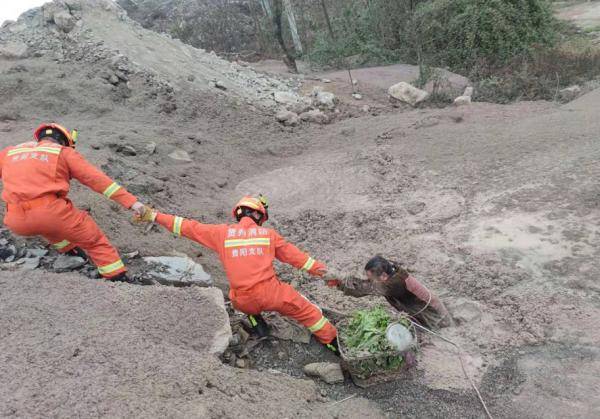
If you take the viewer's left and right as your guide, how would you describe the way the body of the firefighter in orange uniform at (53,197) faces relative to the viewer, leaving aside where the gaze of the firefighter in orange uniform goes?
facing away from the viewer and to the right of the viewer

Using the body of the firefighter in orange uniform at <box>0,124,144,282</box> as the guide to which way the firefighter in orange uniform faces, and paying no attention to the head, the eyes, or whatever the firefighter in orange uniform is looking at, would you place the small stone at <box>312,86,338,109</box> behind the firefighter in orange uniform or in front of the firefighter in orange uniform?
in front

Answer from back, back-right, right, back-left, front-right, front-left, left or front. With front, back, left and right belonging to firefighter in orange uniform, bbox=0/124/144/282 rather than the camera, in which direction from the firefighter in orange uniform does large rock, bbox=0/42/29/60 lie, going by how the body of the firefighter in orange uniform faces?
front-left

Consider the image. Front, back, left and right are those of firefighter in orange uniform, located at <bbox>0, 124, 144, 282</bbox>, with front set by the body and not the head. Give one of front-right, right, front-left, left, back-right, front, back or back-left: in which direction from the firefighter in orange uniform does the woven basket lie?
right

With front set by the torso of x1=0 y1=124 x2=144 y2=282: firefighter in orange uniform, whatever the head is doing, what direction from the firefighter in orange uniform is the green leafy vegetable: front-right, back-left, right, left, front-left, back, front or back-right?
right

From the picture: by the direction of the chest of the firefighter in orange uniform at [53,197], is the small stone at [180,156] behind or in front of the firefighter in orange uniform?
in front

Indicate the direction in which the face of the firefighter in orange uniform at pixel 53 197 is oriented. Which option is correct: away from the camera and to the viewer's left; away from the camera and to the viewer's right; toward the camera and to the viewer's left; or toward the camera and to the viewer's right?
away from the camera and to the viewer's right

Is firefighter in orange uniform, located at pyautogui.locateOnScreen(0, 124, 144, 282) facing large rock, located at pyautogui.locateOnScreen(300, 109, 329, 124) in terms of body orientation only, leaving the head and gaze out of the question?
yes

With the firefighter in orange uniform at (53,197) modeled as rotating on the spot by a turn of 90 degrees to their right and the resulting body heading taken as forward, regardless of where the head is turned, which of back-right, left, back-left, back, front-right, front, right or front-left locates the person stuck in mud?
front

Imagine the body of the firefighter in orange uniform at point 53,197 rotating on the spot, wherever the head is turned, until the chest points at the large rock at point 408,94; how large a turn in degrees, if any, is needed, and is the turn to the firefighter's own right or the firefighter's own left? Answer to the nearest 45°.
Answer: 0° — they already face it

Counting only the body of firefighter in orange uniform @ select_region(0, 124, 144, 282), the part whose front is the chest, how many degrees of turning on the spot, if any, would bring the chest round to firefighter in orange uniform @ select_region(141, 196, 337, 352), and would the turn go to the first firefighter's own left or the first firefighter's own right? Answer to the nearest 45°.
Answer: approximately 90° to the first firefighter's own right

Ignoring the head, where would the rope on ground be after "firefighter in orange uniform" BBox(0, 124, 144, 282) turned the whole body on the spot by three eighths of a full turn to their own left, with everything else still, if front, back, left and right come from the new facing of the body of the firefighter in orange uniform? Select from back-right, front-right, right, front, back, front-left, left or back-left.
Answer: back-left

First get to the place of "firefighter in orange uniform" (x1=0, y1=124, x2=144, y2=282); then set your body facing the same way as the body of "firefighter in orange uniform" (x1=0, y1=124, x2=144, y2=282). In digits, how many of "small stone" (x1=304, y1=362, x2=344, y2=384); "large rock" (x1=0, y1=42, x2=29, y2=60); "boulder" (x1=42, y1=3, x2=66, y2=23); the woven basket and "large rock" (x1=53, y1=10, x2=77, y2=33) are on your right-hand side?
2

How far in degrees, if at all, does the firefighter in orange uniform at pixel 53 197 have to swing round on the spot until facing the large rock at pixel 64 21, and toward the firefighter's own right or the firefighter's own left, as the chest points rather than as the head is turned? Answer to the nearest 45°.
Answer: approximately 45° to the firefighter's own left
